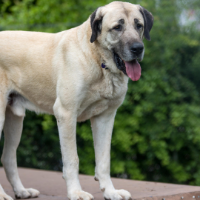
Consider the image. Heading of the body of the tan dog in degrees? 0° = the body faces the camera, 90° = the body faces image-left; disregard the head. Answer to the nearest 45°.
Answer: approximately 315°
